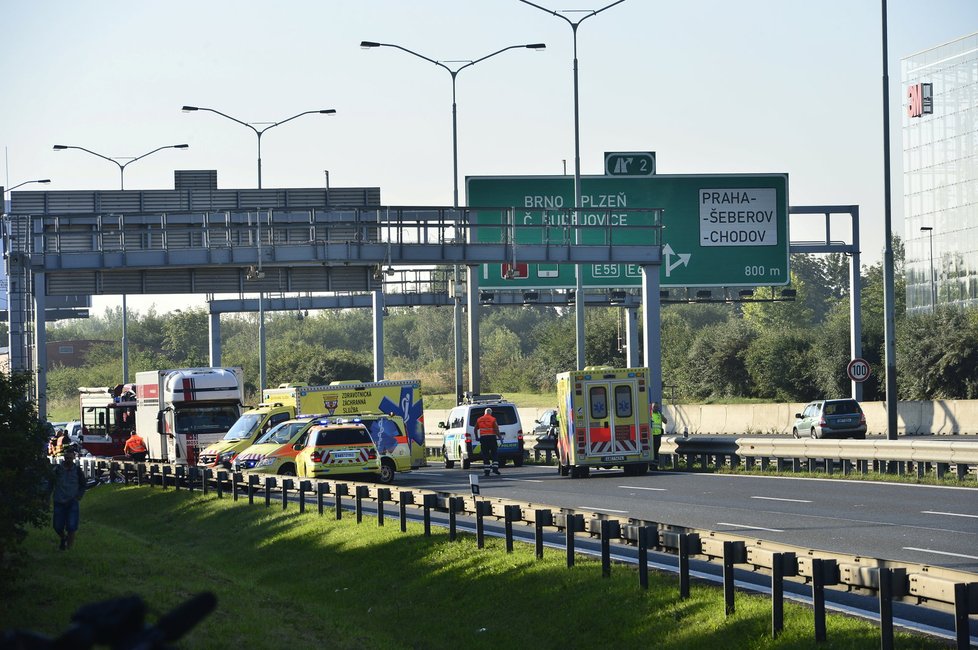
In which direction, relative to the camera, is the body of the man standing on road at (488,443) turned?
away from the camera

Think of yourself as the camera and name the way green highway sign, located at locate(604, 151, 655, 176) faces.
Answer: facing the viewer

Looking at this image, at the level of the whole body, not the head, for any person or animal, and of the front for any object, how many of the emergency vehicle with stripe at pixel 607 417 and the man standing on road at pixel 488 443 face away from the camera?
2

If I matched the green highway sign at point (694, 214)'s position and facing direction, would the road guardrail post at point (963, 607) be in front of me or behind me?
in front

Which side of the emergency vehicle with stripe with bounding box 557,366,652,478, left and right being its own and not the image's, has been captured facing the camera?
back

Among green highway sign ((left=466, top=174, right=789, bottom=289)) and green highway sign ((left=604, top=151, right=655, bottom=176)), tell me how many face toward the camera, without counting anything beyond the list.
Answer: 2
